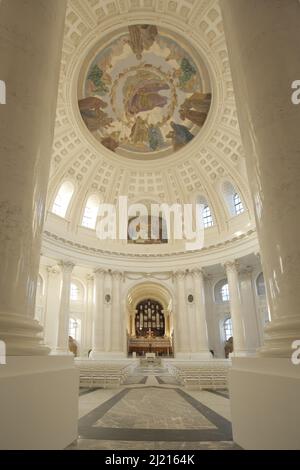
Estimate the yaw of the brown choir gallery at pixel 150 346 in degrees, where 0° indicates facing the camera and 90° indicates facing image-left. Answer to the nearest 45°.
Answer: approximately 0°

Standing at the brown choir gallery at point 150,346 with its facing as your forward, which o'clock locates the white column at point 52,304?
The white column is roughly at 1 o'clock from the brown choir gallery.

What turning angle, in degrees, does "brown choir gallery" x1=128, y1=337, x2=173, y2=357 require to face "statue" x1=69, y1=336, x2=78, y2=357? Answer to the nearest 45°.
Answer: approximately 45° to its right

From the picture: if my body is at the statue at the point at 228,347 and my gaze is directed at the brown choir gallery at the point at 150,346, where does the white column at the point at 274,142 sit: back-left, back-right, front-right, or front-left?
back-left

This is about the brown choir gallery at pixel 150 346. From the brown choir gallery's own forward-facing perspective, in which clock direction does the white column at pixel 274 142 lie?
The white column is roughly at 12 o'clock from the brown choir gallery.
